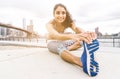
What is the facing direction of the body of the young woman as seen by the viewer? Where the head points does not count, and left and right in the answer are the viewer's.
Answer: facing the viewer and to the right of the viewer

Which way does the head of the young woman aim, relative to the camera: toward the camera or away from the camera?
toward the camera
